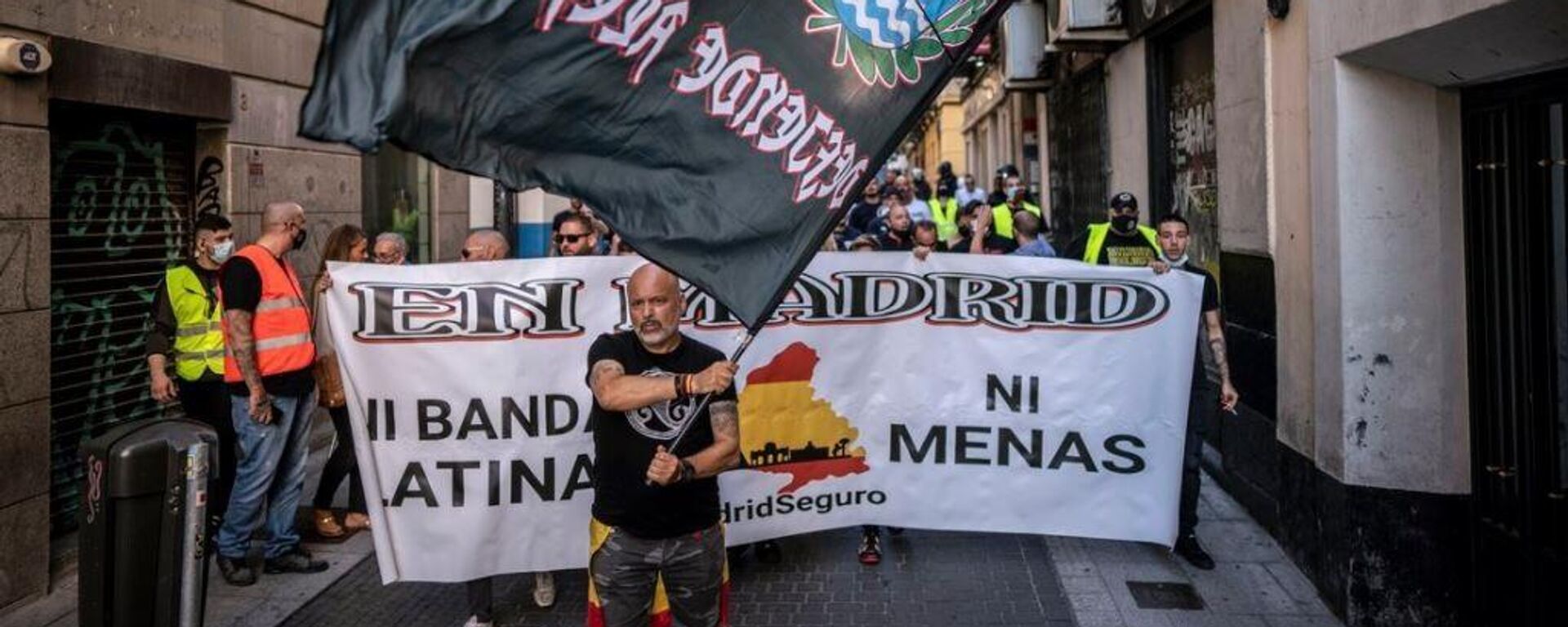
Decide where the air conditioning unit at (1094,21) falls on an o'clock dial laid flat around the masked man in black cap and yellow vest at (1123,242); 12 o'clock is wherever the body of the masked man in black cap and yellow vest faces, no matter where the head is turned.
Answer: The air conditioning unit is roughly at 6 o'clock from the masked man in black cap and yellow vest.

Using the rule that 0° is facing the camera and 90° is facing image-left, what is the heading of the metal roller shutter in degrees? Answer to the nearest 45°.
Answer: approximately 315°

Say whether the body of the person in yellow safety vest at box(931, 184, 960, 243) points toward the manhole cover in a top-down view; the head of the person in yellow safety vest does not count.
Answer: yes

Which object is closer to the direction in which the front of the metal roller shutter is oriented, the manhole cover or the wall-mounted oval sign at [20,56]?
the manhole cover

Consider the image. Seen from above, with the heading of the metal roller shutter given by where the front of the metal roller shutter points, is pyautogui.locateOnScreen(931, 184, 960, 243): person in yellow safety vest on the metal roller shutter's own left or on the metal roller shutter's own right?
on the metal roller shutter's own left

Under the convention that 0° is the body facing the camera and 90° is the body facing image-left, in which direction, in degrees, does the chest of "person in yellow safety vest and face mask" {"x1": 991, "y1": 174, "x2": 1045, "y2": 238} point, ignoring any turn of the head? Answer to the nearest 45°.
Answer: approximately 0°
